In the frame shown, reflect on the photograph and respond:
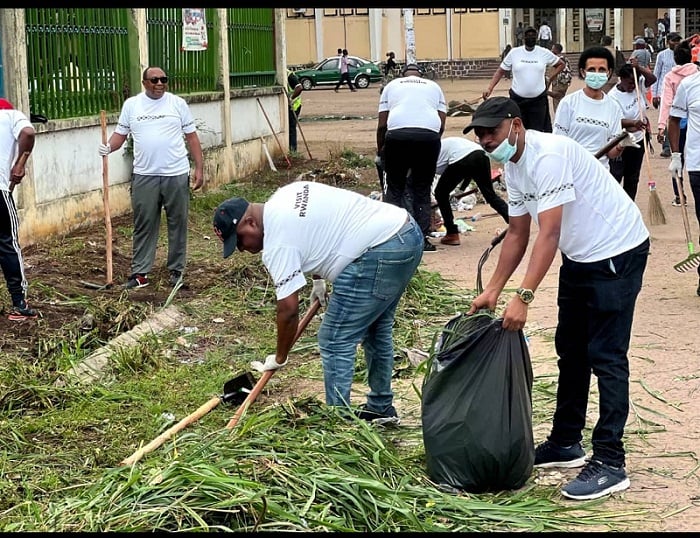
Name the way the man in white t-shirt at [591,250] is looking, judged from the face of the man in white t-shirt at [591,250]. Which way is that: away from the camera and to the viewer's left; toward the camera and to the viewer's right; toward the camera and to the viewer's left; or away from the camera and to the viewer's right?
toward the camera and to the viewer's left

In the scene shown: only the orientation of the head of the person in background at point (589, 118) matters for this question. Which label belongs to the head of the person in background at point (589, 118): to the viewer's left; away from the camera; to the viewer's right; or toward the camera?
toward the camera

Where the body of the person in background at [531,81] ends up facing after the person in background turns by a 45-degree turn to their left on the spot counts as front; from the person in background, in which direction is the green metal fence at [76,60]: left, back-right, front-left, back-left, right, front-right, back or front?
right

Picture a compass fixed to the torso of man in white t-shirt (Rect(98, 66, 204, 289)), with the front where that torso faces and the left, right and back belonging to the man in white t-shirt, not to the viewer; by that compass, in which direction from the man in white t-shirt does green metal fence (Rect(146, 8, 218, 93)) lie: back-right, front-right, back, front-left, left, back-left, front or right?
back

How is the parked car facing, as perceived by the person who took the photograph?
facing to the left of the viewer

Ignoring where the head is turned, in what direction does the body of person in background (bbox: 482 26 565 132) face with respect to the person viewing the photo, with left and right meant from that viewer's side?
facing the viewer

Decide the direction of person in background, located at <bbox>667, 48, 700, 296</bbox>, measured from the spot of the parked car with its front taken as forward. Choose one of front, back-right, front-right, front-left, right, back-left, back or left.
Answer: left

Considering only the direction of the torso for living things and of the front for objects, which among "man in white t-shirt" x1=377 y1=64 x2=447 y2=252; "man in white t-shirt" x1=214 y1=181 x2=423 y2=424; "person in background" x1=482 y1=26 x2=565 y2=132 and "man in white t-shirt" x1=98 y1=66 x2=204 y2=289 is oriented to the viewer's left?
"man in white t-shirt" x1=214 y1=181 x2=423 y2=424

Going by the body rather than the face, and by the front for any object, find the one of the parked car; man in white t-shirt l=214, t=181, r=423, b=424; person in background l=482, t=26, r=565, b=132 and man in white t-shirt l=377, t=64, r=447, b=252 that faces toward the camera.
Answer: the person in background

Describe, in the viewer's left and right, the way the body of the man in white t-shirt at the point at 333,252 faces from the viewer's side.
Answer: facing to the left of the viewer

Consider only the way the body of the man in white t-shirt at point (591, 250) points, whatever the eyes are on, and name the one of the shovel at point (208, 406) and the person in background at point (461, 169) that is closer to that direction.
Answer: the shovel

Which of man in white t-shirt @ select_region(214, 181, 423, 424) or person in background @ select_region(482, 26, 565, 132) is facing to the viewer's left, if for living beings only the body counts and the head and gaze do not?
the man in white t-shirt

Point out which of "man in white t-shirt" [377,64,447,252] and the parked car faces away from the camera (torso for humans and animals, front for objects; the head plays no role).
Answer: the man in white t-shirt

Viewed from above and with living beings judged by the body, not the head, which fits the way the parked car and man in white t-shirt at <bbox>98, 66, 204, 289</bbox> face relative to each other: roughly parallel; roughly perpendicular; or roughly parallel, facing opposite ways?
roughly perpendicular

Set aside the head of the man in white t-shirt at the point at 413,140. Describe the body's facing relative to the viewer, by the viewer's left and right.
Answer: facing away from the viewer

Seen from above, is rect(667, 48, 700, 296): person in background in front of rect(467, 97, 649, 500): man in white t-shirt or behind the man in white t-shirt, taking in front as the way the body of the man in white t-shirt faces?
behind

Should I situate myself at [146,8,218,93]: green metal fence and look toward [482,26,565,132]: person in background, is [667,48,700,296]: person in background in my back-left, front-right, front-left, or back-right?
front-right

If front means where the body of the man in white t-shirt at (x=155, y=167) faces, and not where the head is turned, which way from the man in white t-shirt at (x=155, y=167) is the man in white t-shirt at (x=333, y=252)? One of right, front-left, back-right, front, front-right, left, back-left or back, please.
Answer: front

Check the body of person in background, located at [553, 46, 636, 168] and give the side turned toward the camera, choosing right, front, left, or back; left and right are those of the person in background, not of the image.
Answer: front
